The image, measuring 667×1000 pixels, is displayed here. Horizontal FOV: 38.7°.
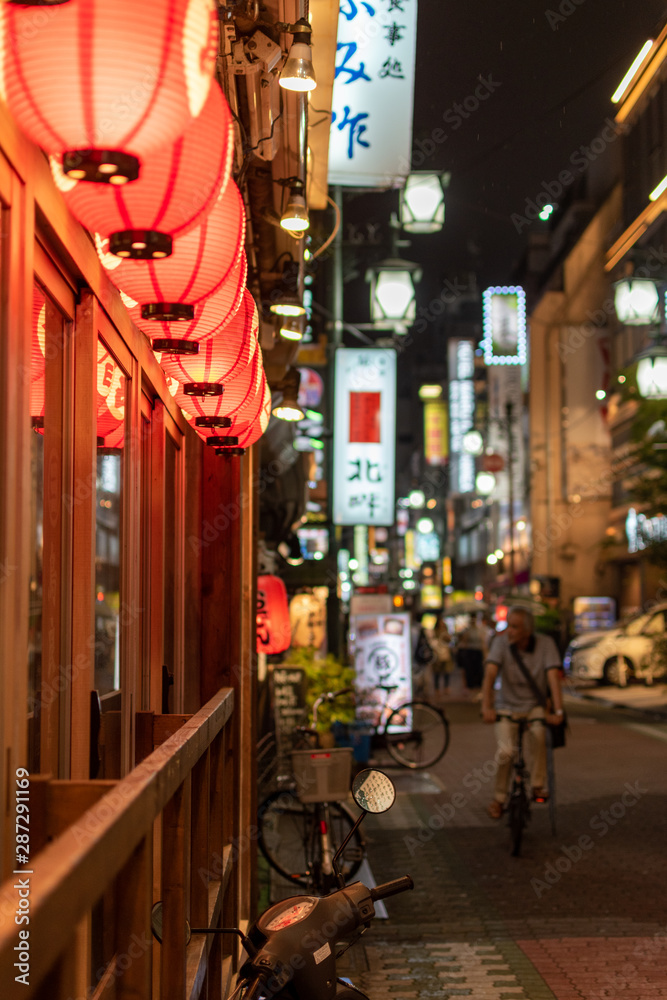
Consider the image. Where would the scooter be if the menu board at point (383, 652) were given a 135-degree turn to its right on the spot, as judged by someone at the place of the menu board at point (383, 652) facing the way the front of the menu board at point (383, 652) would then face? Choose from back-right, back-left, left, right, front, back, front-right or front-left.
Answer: back-left

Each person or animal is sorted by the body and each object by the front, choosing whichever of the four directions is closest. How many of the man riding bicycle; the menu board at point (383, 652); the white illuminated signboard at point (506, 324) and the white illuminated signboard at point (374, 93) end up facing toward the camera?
4

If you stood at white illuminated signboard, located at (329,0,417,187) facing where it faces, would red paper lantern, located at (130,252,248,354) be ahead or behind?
ahead

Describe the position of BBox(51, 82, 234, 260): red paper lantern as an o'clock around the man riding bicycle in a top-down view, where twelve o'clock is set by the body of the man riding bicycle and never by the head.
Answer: The red paper lantern is roughly at 12 o'clock from the man riding bicycle.

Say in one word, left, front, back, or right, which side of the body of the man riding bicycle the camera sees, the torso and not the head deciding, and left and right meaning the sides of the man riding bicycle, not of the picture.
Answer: front

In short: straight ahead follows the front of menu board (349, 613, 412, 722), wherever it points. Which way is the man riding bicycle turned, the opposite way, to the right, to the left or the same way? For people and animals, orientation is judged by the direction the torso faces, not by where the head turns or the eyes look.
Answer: the same way

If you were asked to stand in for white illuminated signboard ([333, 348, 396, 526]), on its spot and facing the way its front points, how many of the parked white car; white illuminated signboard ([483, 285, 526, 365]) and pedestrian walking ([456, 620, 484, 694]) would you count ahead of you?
0

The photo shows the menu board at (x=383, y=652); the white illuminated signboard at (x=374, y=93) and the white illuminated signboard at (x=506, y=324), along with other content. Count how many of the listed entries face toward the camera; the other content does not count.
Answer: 3

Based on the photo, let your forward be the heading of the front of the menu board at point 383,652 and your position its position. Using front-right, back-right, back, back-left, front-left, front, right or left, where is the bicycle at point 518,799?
front

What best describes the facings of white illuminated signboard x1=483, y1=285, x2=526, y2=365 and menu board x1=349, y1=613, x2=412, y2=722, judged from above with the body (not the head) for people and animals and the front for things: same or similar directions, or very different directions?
same or similar directions

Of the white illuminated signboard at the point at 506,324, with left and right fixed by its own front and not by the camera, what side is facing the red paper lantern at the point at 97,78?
front

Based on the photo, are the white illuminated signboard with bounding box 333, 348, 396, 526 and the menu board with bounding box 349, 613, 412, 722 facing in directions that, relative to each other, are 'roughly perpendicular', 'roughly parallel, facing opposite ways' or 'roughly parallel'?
roughly parallel

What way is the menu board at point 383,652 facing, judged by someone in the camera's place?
facing the viewer

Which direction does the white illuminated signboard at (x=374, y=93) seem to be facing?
toward the camera
